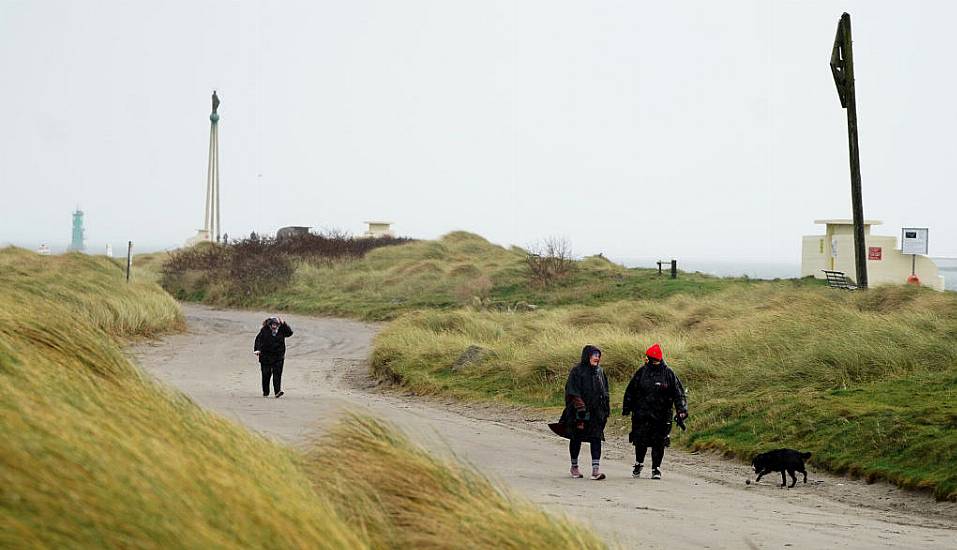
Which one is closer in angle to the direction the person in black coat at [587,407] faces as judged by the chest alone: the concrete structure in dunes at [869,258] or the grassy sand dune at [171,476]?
the grassy sand dune

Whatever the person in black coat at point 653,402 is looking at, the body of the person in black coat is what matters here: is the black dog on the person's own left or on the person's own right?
on the person's own left

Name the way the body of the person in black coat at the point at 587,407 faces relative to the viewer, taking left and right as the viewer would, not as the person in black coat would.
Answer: facing the viewer and to the right of the viewer

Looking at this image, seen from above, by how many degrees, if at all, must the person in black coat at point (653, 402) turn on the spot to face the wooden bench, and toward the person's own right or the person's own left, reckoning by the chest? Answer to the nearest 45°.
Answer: approximately 180°

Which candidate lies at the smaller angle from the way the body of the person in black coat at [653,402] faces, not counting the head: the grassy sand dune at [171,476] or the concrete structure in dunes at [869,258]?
the grassy sand dune

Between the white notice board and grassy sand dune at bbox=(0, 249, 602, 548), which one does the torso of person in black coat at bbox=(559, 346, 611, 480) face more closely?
the grassy sand dune

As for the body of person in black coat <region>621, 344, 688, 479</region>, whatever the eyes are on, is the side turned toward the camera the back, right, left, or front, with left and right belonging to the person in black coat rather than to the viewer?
front

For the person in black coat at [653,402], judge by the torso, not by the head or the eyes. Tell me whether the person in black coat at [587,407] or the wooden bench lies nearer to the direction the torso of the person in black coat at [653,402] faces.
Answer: the person in black coat

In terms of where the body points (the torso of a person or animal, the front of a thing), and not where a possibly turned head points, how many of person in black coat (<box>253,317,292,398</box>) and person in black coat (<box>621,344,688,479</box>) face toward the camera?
2
